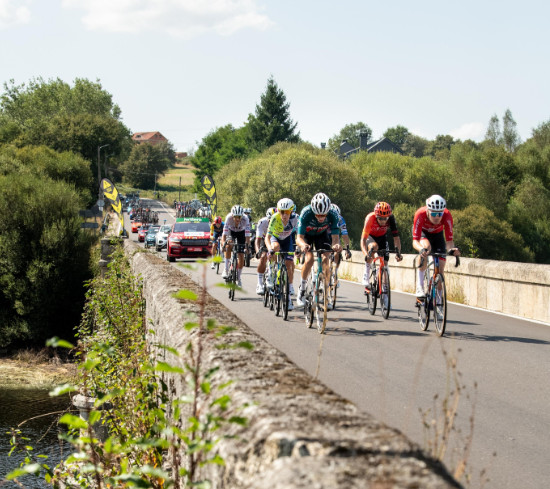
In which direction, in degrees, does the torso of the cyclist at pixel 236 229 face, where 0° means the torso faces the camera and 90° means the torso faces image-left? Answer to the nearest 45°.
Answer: approximately 0°

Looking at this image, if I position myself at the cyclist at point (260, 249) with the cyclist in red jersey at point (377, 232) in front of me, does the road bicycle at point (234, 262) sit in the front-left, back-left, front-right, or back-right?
back-left

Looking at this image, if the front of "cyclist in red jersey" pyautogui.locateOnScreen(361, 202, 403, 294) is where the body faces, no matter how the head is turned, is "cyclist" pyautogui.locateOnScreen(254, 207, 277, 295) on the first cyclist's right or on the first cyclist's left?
on the first cyclist's right

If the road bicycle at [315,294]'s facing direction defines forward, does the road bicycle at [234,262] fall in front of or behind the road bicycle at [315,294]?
behind

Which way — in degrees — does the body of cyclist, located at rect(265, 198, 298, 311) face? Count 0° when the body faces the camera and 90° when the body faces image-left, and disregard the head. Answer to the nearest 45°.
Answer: approximately 0°

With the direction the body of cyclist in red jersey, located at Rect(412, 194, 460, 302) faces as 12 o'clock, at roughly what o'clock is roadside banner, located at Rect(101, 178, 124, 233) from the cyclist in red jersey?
The roadside banner is roughly at 5 o'clock from the cyclist in red jersey.
